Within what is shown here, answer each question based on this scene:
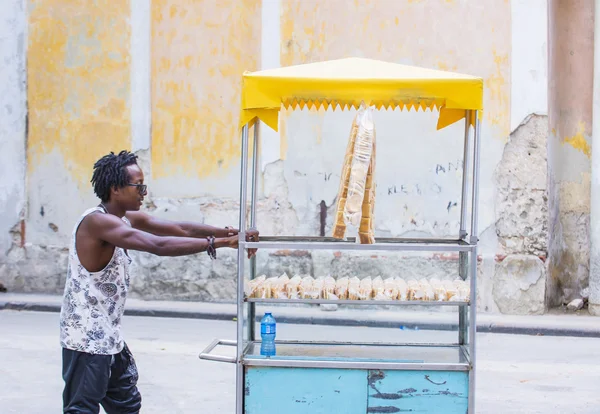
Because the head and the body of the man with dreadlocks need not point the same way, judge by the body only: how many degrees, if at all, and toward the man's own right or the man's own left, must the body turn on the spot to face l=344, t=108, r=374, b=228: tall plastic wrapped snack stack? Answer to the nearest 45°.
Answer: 0° — they already face it

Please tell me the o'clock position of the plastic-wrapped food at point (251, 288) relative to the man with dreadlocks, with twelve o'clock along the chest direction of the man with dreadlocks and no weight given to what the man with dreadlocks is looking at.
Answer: The plastic-wrapped food is roughly at 11 o'clock from the man with dreadlocks.

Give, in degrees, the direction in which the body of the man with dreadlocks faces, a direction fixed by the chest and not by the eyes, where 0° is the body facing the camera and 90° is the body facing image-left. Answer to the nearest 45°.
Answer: approximately 270°

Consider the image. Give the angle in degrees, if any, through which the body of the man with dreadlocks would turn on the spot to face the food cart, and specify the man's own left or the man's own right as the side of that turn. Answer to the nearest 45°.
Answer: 0° — they already face it

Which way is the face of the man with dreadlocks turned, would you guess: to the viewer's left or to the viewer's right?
to the viewer's right
